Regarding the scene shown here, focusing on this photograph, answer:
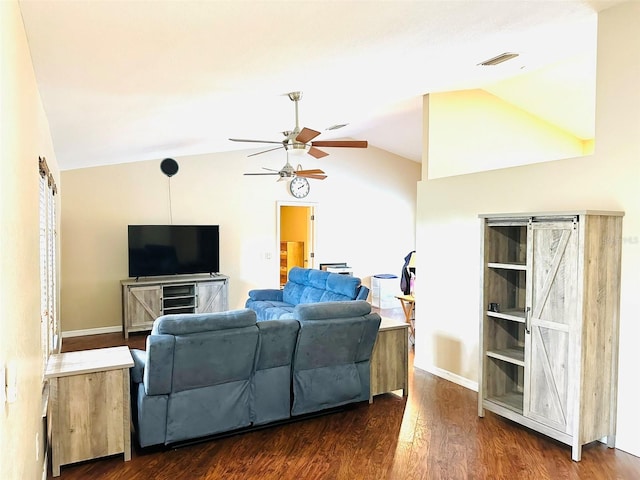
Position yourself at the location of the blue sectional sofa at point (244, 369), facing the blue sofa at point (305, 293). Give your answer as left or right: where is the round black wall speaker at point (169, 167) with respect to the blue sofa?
left

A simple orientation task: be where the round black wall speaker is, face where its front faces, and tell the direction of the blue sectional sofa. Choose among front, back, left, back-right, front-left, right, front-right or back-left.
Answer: front

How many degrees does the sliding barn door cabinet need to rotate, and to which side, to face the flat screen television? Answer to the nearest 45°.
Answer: approximately 45° to its right

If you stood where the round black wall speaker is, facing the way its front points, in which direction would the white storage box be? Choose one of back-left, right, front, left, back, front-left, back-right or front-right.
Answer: left

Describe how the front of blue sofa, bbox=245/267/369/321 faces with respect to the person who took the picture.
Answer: facing the viewer and to the left of the viewer

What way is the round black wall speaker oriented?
toward the camera

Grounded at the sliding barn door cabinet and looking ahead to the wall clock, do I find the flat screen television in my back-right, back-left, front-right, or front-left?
front-left

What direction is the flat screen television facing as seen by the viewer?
toward the camera

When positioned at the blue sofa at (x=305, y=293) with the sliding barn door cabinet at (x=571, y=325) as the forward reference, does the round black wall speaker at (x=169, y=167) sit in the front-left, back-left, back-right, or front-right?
back-right

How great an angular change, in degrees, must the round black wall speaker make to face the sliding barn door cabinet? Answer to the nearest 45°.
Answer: approximately 45° to its left

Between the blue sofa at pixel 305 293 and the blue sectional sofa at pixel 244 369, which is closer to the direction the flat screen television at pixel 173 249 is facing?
the blue sectional sofa

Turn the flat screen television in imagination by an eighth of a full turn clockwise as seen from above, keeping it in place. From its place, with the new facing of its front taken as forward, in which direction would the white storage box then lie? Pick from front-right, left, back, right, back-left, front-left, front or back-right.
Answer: back-left

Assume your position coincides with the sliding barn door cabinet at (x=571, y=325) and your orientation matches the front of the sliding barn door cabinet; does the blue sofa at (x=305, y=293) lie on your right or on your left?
on your right

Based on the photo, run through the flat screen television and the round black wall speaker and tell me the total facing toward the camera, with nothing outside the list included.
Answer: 2

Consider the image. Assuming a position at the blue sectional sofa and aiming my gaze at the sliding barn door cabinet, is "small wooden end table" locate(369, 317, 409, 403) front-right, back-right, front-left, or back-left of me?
front-left

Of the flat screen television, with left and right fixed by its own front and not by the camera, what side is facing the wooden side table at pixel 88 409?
front

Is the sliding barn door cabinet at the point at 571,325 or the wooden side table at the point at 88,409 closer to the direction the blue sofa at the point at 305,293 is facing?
the wooden side table
